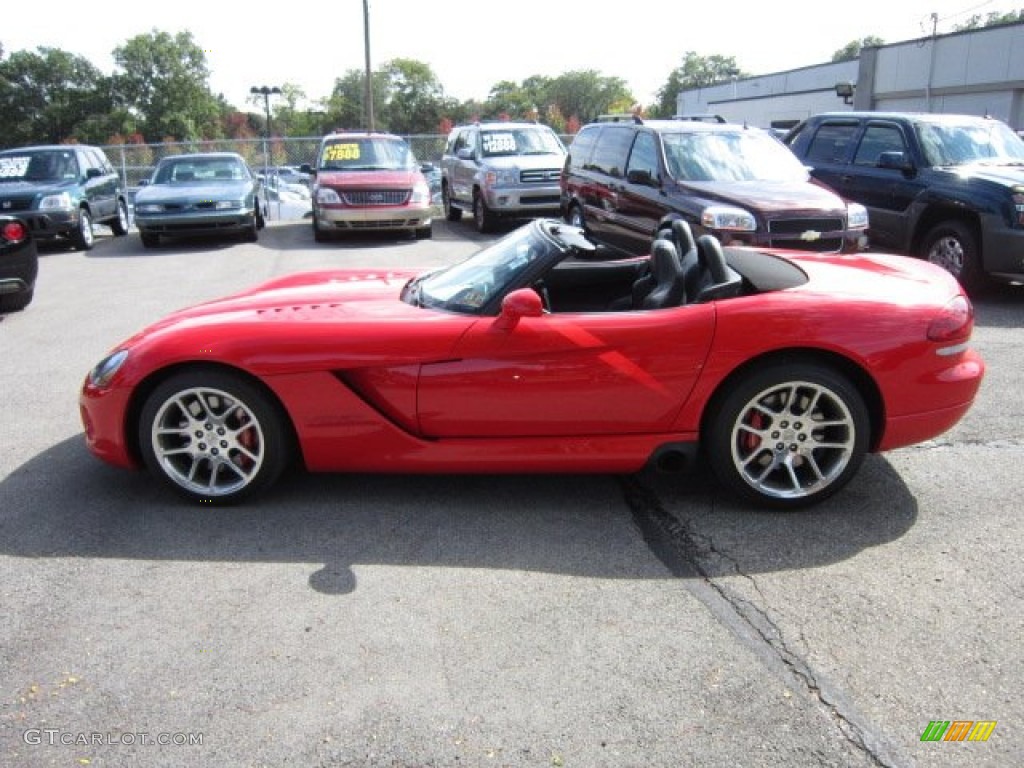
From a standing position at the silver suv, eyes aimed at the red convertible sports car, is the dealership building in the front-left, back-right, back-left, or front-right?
back-left

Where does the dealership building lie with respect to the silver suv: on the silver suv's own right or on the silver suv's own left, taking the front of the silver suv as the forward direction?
on the silver suv's own left

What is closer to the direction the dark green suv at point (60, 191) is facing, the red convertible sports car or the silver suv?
the red convertible sports car

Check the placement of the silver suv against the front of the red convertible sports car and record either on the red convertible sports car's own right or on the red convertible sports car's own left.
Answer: on the red convertible sports car's own right

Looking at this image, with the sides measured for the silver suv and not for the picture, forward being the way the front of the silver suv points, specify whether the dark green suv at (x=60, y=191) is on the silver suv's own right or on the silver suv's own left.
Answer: on the silver suv's own right

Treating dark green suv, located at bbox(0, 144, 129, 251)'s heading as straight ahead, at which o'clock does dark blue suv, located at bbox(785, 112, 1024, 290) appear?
dark blue suv, located at bbox(785, 112, 1024, 290) is roughly at 9 o'clock from dark green suv, located at bbox(0, 144, 129, 251).

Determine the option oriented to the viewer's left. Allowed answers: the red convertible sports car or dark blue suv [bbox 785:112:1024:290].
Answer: the red convertible sports car

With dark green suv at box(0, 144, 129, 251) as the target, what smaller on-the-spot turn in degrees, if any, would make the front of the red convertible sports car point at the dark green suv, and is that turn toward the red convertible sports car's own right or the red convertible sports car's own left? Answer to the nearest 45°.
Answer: approximately 45° to the red convertible sports car's own right

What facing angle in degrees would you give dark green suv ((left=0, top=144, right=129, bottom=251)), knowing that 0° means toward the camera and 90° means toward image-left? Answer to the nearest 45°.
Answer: approximately 45°

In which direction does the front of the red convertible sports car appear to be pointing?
to the viewer's left

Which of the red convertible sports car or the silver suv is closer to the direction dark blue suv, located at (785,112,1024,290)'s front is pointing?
the red convertible sports car

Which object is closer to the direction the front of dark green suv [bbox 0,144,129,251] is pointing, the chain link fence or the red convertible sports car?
the red convertible sports car
